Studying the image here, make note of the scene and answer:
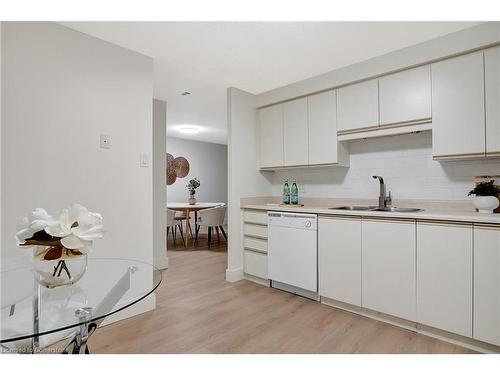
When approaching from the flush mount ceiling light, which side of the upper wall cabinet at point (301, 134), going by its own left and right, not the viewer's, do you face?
right

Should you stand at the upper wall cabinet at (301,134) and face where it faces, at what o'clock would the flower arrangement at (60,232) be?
The flower arrangement is roughly at 11 o'clock from the upper wall cabinet.

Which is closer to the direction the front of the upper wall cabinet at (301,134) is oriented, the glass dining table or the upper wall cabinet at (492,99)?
the glass dining table

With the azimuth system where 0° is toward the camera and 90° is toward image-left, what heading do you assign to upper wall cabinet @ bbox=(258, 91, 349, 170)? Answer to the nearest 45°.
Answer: approximately 45°

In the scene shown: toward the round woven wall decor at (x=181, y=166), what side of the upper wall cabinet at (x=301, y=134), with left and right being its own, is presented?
right

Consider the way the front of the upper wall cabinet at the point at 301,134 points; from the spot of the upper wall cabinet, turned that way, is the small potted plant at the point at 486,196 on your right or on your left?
on your left
